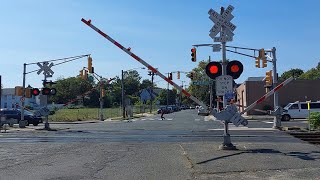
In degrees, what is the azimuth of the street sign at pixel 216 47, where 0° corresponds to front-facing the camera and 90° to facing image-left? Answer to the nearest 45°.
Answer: approximately 0°

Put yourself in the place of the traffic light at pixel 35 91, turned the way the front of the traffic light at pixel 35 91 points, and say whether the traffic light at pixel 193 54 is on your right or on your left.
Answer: on your left
